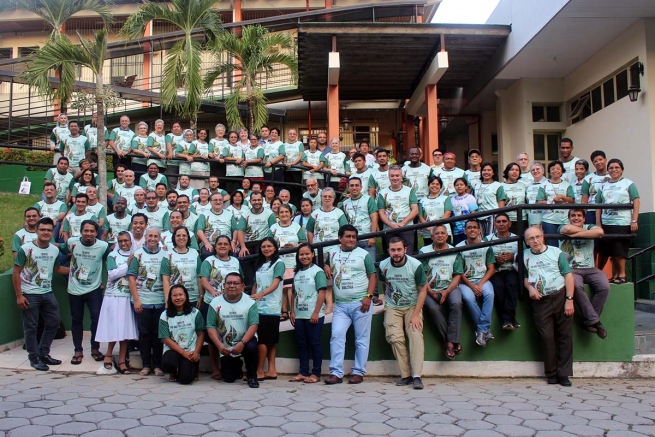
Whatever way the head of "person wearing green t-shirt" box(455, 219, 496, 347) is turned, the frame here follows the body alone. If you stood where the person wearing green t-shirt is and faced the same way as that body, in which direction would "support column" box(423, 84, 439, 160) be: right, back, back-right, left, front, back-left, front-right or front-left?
back

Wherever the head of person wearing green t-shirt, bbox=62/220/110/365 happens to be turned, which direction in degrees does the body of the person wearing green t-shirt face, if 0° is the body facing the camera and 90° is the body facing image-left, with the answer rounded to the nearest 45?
approximately 0°

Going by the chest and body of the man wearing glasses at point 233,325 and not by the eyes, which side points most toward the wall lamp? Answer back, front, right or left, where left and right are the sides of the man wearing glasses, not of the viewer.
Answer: left

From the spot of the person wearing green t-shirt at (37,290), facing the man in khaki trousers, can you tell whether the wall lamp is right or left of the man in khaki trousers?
left
